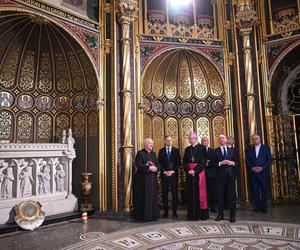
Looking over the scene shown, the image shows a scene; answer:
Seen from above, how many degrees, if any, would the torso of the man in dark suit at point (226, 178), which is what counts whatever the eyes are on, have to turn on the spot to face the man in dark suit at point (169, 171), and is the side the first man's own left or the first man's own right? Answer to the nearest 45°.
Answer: approximately 90° to the first man's own right

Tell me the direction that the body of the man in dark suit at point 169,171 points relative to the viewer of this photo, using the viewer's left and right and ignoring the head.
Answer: facing the viewer

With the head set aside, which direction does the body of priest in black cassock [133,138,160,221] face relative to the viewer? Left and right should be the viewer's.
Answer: facing the viewer and to the right of the viewer

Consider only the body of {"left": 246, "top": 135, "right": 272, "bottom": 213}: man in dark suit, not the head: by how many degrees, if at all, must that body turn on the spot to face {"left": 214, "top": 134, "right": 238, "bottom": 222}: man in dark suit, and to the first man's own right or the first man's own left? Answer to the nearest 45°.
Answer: approximately 45° to the first man's own right

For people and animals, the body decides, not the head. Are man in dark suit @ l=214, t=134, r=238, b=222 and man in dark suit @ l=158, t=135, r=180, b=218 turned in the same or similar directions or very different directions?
same or similar directions

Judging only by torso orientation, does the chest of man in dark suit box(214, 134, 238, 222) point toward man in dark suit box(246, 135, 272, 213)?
no

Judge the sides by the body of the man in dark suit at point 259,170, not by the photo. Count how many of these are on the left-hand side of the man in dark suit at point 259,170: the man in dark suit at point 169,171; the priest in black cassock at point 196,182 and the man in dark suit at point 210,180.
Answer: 0

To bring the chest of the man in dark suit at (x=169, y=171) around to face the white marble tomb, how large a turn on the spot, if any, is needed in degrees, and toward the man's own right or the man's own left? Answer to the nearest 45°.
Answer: approximately 90° to the man's own right

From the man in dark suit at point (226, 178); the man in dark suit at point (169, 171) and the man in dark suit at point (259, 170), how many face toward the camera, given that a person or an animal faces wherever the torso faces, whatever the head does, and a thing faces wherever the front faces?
3

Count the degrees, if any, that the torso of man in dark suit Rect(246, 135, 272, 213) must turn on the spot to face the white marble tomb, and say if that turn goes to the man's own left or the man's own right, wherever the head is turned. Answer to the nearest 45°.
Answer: approximately 45° to the man's own right

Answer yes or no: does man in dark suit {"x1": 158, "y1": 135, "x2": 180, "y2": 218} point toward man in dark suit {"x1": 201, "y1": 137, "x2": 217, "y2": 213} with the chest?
no

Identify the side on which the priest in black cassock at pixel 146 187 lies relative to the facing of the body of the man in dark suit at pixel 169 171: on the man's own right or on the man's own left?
on the man's own right

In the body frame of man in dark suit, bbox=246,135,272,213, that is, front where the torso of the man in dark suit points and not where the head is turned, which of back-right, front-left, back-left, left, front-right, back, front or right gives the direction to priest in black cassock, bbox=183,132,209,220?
front-right

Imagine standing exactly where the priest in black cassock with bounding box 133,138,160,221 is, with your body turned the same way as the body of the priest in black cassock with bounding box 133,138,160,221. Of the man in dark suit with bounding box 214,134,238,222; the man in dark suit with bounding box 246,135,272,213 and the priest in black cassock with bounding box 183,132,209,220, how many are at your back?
0

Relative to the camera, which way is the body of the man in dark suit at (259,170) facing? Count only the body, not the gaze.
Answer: toward the camera

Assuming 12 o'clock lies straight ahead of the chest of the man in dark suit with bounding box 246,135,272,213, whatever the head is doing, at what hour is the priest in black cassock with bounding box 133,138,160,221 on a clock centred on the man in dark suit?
The priest in black cassock is roughly at 2 o'clock from the man in dark suit.

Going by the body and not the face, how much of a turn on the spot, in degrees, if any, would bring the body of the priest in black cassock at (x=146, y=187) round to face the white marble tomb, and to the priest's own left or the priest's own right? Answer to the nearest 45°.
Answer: approximately 135° to the priest's own right

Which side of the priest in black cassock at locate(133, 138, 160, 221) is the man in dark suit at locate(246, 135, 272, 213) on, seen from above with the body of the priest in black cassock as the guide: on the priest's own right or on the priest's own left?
on the priest's own left

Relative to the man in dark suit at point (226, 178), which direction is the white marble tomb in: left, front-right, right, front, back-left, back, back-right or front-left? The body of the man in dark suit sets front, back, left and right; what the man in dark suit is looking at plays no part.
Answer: right
